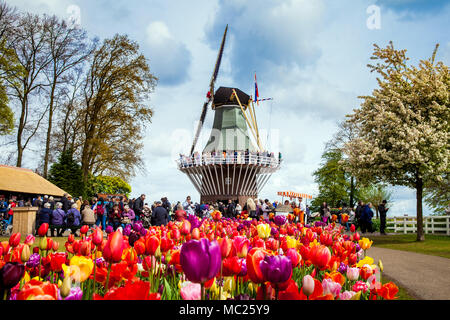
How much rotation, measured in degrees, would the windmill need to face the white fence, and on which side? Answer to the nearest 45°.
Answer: approximately 135° to its left

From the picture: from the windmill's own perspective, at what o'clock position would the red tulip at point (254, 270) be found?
The red tulip is roughly at 9 o'clock from the windmill.

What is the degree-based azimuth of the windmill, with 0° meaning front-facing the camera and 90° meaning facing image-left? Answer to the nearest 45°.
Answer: approximately 90°

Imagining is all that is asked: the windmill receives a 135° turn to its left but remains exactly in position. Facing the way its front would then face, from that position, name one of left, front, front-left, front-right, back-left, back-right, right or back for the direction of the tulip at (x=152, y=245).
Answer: front-right

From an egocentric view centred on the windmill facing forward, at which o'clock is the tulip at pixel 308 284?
The tulip is roughly at 9 o'clock from the windmill.

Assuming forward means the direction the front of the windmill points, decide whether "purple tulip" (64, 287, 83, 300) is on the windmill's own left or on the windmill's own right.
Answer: on the windmill's own left

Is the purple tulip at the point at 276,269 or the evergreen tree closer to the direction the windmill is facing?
the evergreen tree

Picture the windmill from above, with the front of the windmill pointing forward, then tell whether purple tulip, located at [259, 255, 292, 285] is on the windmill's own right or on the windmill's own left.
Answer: on the windmill's own left
